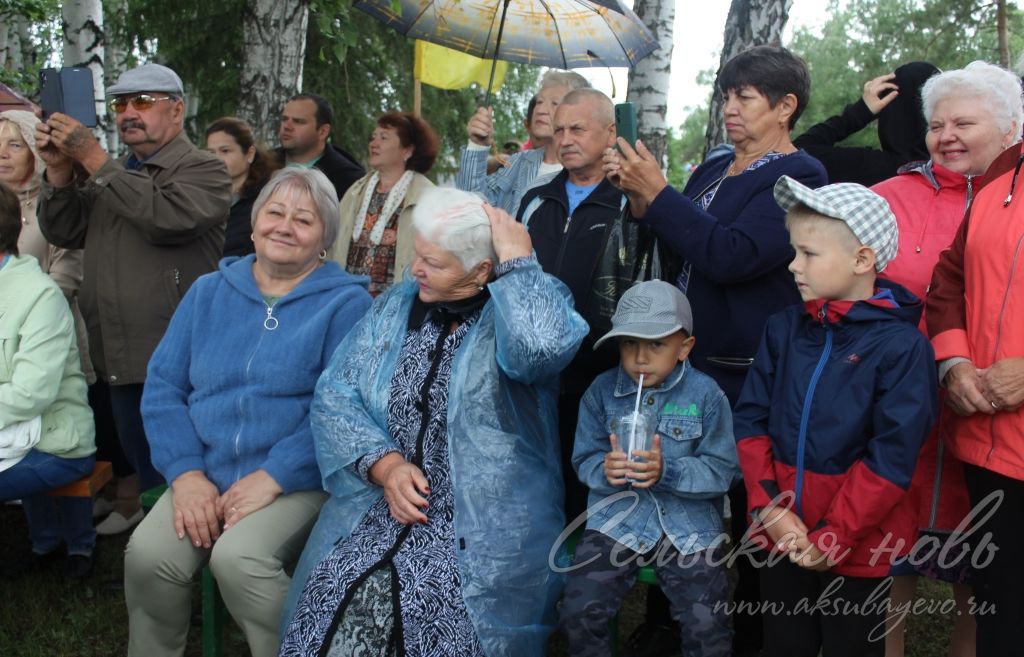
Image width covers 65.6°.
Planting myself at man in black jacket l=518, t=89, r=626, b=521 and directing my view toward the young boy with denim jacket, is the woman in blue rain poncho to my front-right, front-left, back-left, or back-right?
front-right

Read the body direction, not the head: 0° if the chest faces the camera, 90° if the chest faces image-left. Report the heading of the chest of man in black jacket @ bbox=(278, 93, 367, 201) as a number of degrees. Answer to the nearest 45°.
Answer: approximately 45°

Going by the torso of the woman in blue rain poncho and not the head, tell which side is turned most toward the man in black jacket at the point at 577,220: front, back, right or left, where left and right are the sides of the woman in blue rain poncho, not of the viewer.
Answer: back

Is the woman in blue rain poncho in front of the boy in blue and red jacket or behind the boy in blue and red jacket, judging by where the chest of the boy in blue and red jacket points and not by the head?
in front

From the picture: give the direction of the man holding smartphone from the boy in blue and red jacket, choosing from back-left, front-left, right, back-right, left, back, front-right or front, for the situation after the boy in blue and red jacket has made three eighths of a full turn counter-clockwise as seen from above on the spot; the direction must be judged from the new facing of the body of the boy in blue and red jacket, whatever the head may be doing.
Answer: back

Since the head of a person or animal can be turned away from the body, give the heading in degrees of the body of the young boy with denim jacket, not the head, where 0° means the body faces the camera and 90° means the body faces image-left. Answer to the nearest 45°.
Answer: approximately 0°

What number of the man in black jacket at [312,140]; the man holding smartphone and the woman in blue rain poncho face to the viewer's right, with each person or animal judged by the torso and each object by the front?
0

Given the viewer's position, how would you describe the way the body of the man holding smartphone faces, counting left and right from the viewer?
facing the viewer and to the left of the viewer

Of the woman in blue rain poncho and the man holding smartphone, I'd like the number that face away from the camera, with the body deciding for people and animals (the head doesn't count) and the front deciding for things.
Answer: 0

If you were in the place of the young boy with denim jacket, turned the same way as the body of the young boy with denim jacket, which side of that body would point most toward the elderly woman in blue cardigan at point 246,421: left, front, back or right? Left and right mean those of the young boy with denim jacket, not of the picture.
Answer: right

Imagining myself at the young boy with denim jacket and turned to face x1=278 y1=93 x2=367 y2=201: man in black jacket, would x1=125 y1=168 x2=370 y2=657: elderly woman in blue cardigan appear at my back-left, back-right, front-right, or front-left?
front-left

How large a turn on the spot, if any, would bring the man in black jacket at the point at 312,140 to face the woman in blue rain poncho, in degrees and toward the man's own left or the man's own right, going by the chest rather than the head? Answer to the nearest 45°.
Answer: approximately 45° to the man's own left

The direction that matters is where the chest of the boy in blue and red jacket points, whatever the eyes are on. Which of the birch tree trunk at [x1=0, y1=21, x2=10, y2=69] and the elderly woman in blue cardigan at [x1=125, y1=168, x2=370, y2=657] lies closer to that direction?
the elderly woman in blue cardigan

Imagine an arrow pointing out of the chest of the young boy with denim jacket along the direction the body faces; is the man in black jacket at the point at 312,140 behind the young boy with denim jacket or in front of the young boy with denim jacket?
behind
